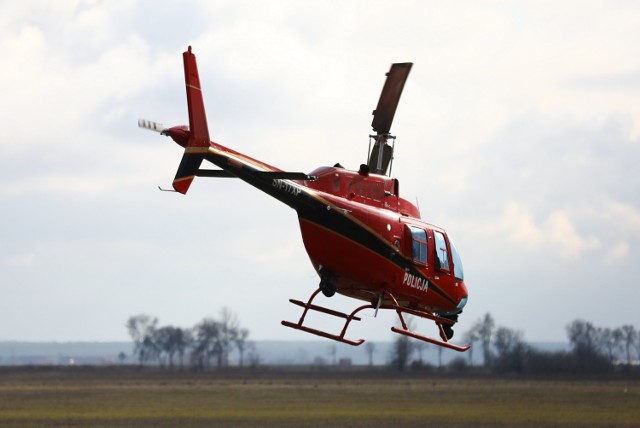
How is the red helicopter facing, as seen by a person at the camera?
facing away from the viewer and to the right of the viewer
